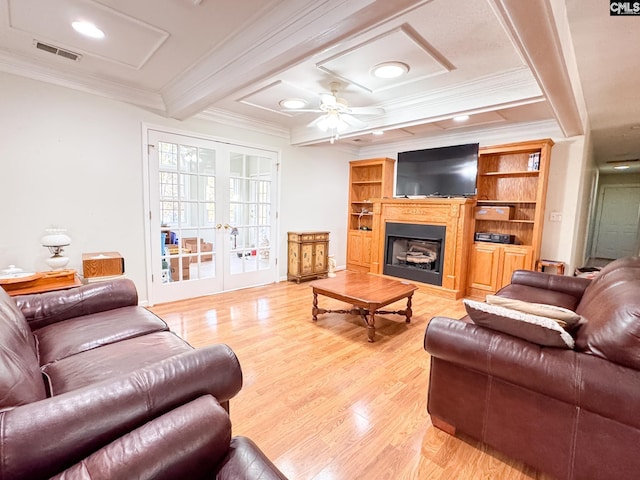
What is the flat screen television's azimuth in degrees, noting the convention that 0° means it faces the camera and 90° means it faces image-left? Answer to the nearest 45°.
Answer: approximately 45°

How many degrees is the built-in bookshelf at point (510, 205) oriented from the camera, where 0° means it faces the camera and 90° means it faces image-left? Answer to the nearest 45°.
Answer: approximately 45°

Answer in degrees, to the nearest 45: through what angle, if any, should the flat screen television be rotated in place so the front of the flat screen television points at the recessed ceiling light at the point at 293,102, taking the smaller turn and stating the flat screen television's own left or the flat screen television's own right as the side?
0° — it already faces it

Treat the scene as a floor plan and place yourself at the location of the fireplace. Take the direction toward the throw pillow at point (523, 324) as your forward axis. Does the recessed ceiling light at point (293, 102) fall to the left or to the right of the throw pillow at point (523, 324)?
right

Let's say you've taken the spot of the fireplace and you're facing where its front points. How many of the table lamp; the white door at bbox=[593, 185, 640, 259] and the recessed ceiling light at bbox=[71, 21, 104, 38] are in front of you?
2

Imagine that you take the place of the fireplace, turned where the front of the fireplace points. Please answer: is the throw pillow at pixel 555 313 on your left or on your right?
on your left
